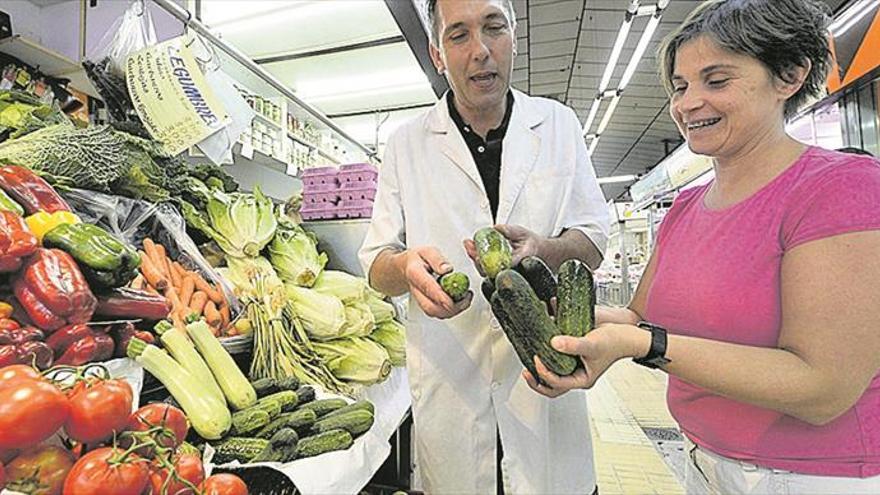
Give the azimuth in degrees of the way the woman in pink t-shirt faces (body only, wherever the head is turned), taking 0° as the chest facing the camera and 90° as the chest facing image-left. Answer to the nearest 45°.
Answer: approximately 45°

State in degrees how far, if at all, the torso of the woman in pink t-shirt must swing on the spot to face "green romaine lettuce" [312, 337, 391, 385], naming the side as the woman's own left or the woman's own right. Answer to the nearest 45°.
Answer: approximately 45° to the woman's own right

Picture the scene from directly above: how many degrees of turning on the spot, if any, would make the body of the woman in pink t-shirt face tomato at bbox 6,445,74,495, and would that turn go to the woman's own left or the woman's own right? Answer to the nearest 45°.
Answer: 0° — they already face it

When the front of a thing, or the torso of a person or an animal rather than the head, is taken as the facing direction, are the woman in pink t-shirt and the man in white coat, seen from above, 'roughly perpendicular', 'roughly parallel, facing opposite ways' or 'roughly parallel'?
roughly perpendicular

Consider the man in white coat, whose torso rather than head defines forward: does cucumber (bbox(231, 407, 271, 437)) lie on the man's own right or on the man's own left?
on the man's own right

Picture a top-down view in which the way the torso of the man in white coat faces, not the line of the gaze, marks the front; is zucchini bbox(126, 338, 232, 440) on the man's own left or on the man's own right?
on the man's own right

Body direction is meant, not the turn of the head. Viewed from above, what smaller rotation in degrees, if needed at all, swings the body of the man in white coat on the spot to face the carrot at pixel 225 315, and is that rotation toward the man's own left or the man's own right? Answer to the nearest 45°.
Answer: approximately 90° to the man's own right
